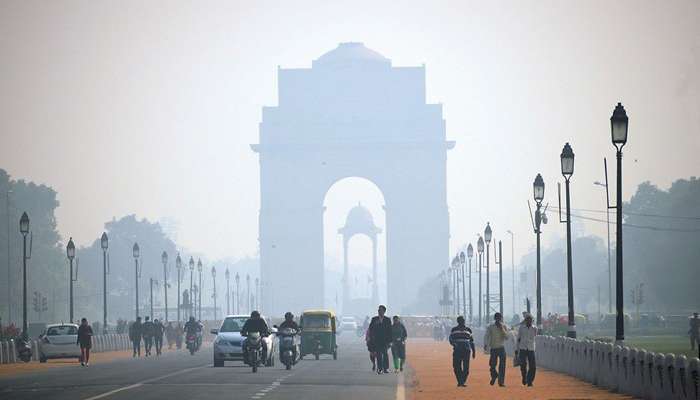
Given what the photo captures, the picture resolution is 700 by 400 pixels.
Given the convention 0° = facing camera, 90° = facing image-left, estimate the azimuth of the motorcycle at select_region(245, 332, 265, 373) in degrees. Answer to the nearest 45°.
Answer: approximately 0°

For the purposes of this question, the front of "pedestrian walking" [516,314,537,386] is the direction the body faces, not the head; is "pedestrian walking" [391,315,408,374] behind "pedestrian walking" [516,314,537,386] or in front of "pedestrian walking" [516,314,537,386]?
behind

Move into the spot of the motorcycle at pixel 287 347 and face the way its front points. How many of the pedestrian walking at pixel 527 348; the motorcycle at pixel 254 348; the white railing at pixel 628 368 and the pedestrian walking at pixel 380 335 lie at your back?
0

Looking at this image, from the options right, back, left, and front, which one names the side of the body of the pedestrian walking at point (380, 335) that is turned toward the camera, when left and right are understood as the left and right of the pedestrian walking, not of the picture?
front

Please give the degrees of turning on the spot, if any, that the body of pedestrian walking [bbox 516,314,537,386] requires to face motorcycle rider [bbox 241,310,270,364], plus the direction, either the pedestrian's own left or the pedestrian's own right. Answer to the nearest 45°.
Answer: approximately 135° to the pedestrian's own right

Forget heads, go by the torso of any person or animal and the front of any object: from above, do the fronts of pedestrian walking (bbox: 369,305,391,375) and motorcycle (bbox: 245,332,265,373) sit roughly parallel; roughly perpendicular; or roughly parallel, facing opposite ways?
roughly parallel

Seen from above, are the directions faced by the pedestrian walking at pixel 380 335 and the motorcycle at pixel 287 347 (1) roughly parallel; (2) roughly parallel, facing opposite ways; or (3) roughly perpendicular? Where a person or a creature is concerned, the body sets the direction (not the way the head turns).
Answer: roughly parallel

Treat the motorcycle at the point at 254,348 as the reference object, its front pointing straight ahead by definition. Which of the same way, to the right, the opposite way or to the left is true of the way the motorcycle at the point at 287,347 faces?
the same way

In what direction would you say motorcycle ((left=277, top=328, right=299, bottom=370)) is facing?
toward the camera

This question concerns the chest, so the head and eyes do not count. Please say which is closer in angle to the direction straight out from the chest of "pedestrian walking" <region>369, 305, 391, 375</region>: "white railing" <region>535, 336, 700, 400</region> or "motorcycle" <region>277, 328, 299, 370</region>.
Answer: the white railing

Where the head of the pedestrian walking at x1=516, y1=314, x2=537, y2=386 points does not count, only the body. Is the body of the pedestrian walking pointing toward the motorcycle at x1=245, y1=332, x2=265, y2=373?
no

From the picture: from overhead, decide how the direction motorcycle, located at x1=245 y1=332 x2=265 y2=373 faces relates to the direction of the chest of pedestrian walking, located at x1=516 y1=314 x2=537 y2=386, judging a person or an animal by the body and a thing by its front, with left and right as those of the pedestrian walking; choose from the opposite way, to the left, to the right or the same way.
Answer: the same way

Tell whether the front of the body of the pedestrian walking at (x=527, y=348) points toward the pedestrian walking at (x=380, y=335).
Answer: no

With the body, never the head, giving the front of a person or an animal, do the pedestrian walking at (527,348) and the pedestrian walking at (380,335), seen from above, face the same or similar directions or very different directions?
same or similar directions
